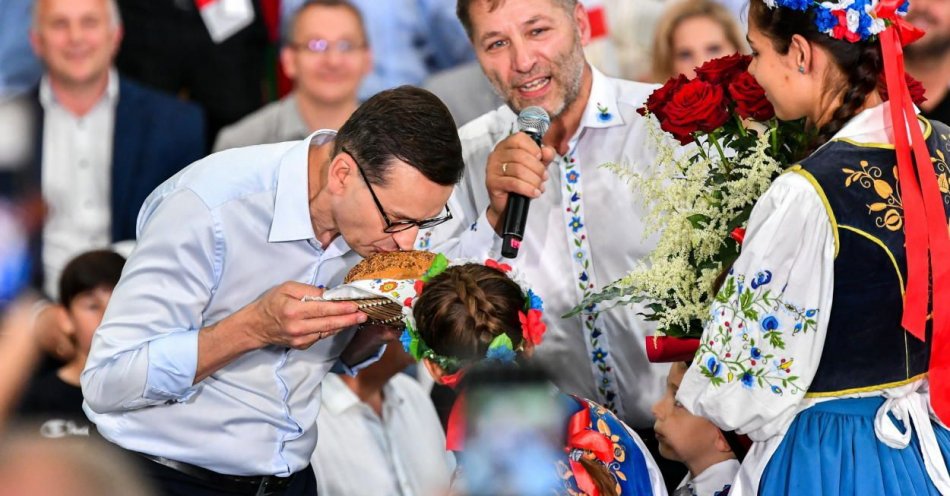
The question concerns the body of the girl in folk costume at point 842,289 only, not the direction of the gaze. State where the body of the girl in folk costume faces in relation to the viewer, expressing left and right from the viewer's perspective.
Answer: facing away from the viewer and to the left of the viewer

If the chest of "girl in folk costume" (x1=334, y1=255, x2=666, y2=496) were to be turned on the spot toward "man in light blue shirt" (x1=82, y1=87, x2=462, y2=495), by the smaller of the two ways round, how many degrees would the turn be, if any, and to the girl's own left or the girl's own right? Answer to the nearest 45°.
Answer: approximately 45° to the girl's own left

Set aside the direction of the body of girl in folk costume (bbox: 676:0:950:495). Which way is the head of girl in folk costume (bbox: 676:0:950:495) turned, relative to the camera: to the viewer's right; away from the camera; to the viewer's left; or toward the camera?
to the viewer's left

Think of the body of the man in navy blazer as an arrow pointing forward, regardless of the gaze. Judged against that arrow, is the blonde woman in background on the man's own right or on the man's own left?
on the man's own left

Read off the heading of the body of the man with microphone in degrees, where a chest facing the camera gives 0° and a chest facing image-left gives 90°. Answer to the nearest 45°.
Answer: approximately 0°

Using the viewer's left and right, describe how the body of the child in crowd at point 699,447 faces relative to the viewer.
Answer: facing to the left of the viewer

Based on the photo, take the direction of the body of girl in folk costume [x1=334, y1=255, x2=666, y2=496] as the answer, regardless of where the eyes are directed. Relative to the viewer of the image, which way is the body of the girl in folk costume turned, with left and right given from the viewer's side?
facing away from the viewer and to the left of the viewer

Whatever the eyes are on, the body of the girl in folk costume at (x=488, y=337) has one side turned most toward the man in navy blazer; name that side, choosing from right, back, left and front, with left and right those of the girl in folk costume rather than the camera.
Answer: front

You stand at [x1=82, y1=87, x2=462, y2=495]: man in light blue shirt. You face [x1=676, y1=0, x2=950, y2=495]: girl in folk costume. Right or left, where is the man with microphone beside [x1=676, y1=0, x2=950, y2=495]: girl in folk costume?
left

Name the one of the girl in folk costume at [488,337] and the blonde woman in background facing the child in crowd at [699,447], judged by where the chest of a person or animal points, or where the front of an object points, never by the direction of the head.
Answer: the blonde woman in background

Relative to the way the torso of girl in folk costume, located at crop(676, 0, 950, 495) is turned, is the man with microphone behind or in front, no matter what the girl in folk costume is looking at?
in front
